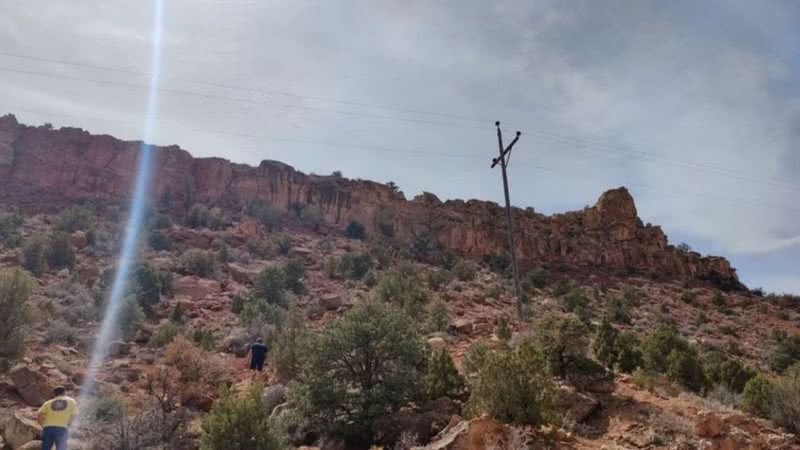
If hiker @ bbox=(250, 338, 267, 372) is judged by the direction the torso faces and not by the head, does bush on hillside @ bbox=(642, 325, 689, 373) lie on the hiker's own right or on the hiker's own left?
on the hiker's own right

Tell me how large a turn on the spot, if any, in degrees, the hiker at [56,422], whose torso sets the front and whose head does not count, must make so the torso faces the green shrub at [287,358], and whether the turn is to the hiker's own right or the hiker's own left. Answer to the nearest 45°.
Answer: approximately 45° to the hiker's own right

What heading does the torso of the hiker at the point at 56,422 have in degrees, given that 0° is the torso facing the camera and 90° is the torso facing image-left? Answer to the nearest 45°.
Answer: approximately 180°

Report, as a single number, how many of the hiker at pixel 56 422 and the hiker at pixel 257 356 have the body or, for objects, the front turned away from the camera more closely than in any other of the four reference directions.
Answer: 2

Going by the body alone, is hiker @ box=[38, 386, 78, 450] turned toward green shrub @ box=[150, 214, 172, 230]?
yes

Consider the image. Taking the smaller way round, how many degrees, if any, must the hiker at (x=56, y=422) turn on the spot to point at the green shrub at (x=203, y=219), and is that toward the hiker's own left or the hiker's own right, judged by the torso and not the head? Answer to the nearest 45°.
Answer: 0° — they already face it

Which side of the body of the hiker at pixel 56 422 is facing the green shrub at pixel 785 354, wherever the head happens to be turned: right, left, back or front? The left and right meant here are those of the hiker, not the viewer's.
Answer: right

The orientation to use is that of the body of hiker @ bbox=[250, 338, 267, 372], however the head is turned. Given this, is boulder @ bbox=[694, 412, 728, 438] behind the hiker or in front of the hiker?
behind

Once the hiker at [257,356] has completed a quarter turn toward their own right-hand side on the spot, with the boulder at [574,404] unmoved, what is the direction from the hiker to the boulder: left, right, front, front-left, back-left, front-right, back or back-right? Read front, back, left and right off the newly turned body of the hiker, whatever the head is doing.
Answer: front-right

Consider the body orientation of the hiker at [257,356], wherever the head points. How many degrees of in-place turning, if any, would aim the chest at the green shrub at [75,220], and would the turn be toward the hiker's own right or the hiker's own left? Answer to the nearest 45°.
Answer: approximately 45° to the hiker's own left

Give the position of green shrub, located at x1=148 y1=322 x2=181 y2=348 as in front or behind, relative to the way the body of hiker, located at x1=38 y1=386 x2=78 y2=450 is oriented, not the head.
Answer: in front

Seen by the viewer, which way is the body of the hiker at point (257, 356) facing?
away from the camera
